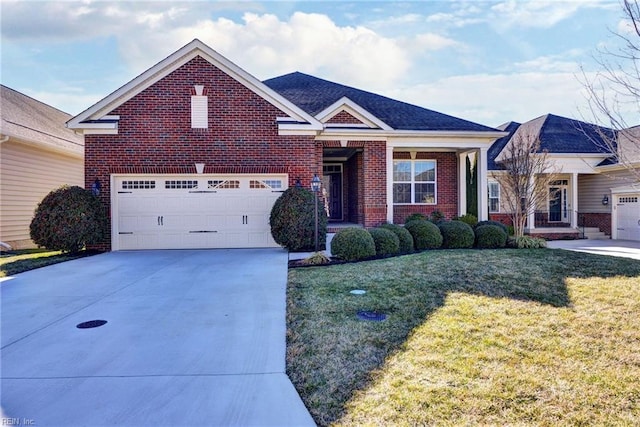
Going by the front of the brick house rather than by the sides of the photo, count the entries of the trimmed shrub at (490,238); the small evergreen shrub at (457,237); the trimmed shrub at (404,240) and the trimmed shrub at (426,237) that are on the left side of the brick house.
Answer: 4

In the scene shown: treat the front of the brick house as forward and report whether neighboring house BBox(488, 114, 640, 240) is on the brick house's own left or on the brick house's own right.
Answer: on the brick house's own left

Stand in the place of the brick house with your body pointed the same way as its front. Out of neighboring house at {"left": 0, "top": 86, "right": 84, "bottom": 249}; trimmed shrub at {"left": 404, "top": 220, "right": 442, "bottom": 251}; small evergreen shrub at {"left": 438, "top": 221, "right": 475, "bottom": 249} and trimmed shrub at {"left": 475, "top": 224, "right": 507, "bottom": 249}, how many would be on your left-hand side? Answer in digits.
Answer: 3

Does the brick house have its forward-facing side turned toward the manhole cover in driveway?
yes

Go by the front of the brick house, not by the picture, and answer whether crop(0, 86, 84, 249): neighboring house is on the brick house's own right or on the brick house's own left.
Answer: on the brick house's own right

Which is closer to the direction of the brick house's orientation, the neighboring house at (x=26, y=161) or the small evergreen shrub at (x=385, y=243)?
the small evergreen shrub

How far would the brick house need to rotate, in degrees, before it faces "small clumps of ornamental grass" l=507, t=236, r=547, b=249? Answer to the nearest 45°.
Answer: approximately 90° to its left

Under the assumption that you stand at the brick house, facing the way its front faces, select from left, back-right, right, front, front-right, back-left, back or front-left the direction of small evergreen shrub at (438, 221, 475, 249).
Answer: left

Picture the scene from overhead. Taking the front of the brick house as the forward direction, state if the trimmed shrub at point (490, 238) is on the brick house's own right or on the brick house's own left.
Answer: on the brick house's own left

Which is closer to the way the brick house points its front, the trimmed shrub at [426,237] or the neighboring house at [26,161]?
the trimmed shrub

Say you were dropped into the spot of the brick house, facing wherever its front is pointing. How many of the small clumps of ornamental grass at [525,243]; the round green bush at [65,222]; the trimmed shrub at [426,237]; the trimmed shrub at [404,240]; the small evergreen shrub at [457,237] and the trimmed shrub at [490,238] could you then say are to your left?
5

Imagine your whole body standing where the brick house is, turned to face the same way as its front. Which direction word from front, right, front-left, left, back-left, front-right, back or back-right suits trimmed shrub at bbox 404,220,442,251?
left

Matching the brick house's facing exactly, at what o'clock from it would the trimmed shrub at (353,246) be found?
The trimmed shrub is roughly at 10 o'clock from the brick house.

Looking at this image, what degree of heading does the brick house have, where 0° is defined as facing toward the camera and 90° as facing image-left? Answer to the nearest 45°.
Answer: approximately 0°

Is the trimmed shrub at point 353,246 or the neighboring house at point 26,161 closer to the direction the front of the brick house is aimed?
the trimmed shrub

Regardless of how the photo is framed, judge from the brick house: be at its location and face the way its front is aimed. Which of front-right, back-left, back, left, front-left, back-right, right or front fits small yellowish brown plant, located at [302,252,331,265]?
front-left
